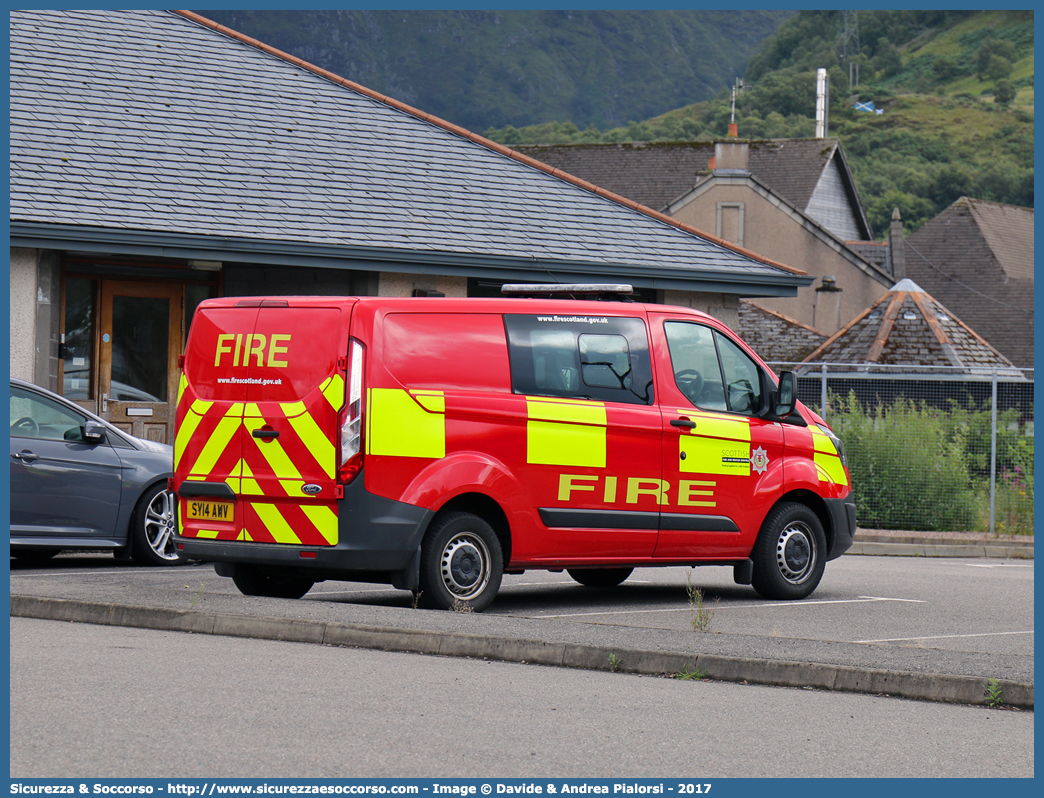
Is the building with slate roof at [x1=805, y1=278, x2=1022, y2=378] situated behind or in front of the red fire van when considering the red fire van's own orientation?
in front

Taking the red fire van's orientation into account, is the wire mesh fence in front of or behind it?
in front

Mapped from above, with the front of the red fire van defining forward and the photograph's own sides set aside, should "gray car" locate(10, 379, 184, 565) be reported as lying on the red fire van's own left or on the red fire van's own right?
on the red fire van's own left

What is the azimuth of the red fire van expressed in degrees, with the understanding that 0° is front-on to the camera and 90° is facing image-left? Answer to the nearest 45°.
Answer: approximately 225°

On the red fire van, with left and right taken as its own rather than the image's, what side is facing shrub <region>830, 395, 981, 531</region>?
front

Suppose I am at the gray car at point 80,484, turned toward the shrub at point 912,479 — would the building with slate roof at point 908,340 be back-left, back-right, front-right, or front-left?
front-left

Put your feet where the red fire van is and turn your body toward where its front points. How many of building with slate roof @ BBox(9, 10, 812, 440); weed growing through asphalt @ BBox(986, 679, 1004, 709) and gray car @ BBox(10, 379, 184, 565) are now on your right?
1

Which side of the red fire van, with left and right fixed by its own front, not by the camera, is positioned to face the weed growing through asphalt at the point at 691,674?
right

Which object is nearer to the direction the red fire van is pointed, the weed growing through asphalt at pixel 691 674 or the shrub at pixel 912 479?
the shrub

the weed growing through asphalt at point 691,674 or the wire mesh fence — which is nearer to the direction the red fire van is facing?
the wire mesh fence

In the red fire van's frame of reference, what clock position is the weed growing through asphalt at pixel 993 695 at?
The weed growing through asphalt is roughly at 3 o'clock from the red fire van.
